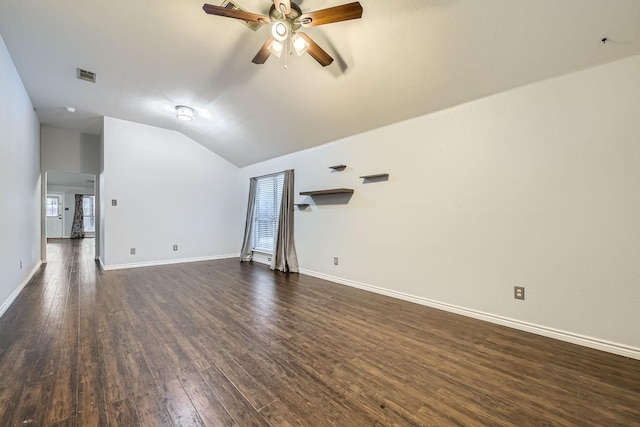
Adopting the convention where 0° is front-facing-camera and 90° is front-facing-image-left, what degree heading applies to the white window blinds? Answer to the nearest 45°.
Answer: approximately 45°

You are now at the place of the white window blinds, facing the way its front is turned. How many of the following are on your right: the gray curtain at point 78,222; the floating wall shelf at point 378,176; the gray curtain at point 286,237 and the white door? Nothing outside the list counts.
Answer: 2

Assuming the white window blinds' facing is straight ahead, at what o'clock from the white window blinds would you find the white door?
The white door is roughly at 3 o'clock from the white window blinds.

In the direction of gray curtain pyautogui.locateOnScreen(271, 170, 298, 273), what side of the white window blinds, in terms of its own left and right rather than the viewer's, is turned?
left

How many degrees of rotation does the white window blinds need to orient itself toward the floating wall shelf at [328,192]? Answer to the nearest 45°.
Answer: approximately 90° to its left

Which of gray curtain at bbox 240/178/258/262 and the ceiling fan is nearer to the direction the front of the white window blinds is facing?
the ceiling fan

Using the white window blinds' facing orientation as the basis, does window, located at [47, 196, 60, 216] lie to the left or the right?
on its right

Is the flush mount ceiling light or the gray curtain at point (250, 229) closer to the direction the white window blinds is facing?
the flush mount ceiling light

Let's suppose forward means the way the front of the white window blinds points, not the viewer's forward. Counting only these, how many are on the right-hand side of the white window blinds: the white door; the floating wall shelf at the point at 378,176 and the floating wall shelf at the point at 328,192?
1

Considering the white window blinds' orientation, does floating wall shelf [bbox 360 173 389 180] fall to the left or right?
on its left

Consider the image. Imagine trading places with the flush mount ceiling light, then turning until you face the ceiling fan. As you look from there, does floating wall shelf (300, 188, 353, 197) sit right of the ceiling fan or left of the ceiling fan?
left

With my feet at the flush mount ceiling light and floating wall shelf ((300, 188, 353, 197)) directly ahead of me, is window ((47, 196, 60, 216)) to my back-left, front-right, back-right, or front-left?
back-left

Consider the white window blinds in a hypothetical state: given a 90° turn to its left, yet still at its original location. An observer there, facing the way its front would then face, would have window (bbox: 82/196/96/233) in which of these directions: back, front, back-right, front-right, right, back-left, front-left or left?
back

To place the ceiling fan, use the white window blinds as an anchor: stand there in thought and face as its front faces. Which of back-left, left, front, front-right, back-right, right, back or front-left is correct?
front-left

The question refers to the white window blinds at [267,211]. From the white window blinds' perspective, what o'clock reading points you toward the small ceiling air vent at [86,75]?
The small ceiling air vent is roughly at 12 o'clock from the white window blinds.

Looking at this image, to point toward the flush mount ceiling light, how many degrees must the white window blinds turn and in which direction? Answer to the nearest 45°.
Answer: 0° — it already faces it
